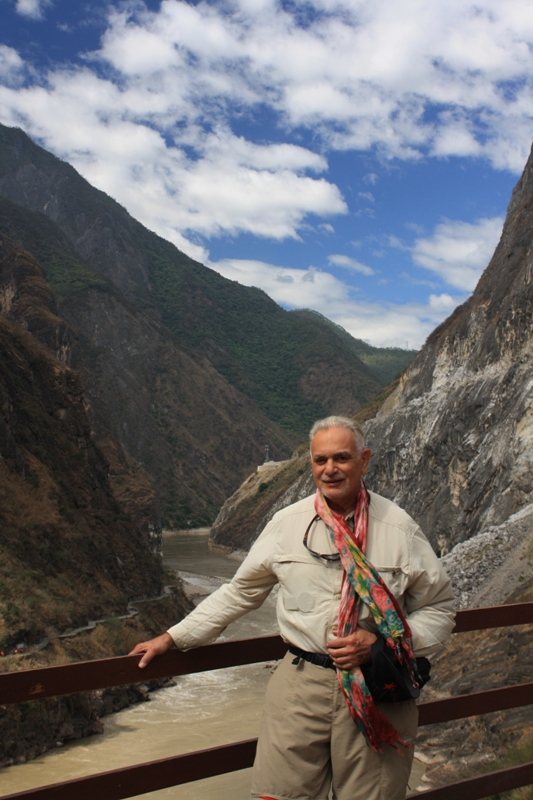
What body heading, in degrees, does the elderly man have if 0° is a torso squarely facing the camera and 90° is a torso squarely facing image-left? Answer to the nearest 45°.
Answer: approximately 0°

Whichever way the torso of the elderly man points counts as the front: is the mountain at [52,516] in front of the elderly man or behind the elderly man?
behind
